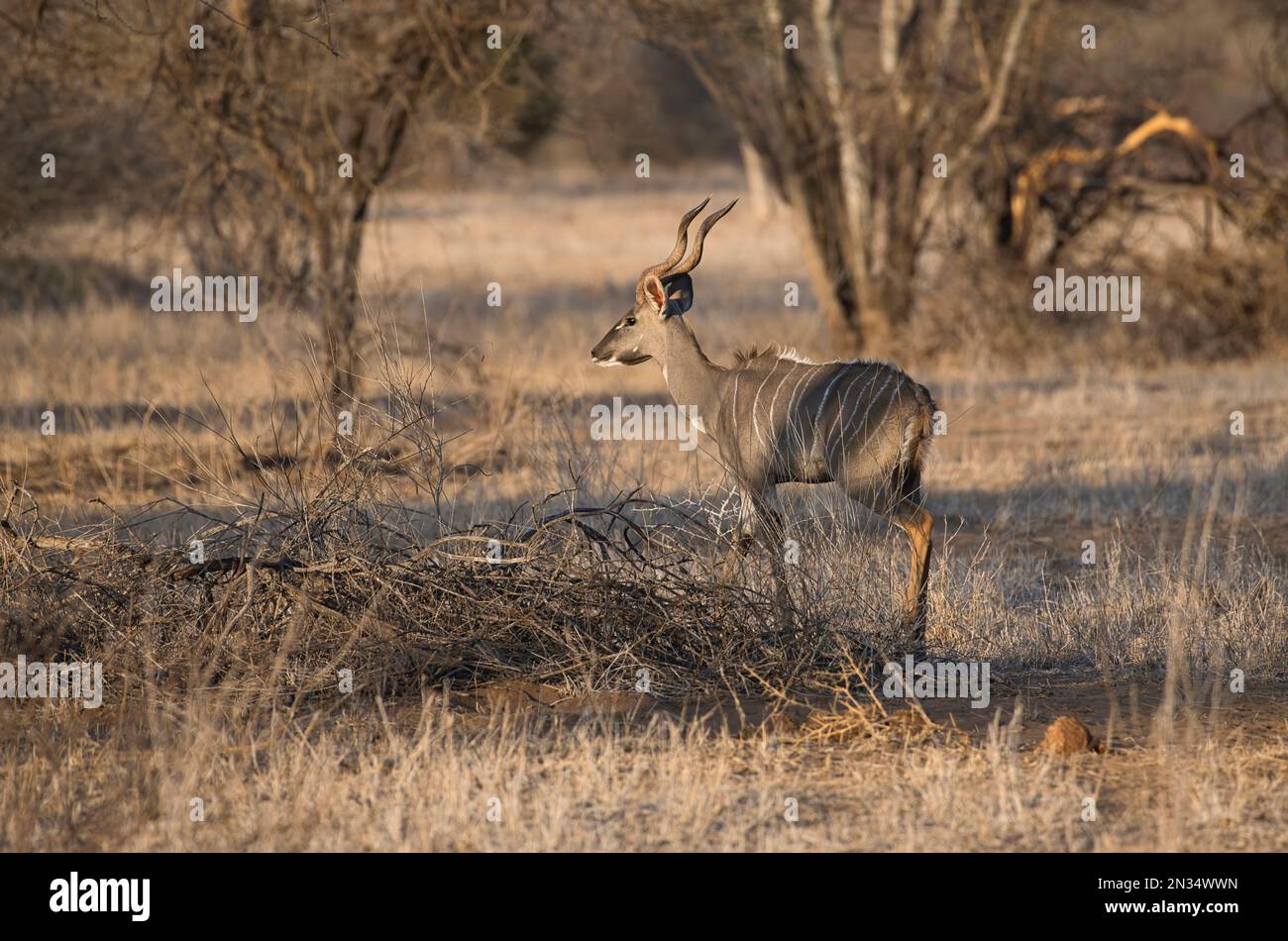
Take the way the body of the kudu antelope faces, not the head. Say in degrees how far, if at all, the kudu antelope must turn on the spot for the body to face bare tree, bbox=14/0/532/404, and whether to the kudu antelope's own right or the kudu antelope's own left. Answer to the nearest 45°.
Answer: approximately 45° to the kudu antelope's own right

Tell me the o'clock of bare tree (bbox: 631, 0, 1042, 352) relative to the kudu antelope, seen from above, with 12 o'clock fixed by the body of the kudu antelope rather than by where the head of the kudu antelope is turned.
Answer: The bare tree is roughly at 3 o'clock from the kudu antelope.

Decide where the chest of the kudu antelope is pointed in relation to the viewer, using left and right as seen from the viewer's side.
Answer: facing to the left of the viewer
